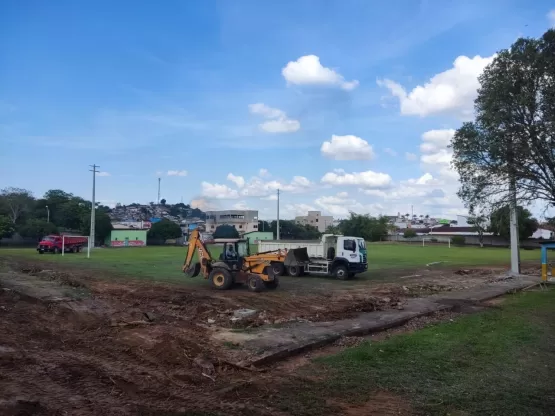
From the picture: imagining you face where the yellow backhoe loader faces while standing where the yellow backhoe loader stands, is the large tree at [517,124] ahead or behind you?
ahead

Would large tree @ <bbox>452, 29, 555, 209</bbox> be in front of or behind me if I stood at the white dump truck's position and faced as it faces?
in front

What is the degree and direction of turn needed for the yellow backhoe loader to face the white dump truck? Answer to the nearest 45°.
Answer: approximately 90° to its left

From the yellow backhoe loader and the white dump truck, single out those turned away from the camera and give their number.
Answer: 0

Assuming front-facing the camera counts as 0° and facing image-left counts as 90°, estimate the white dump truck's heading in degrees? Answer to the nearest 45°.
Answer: approximately 315°

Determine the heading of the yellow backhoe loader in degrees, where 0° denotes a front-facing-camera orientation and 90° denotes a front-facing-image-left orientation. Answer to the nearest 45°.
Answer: approximately 315°
